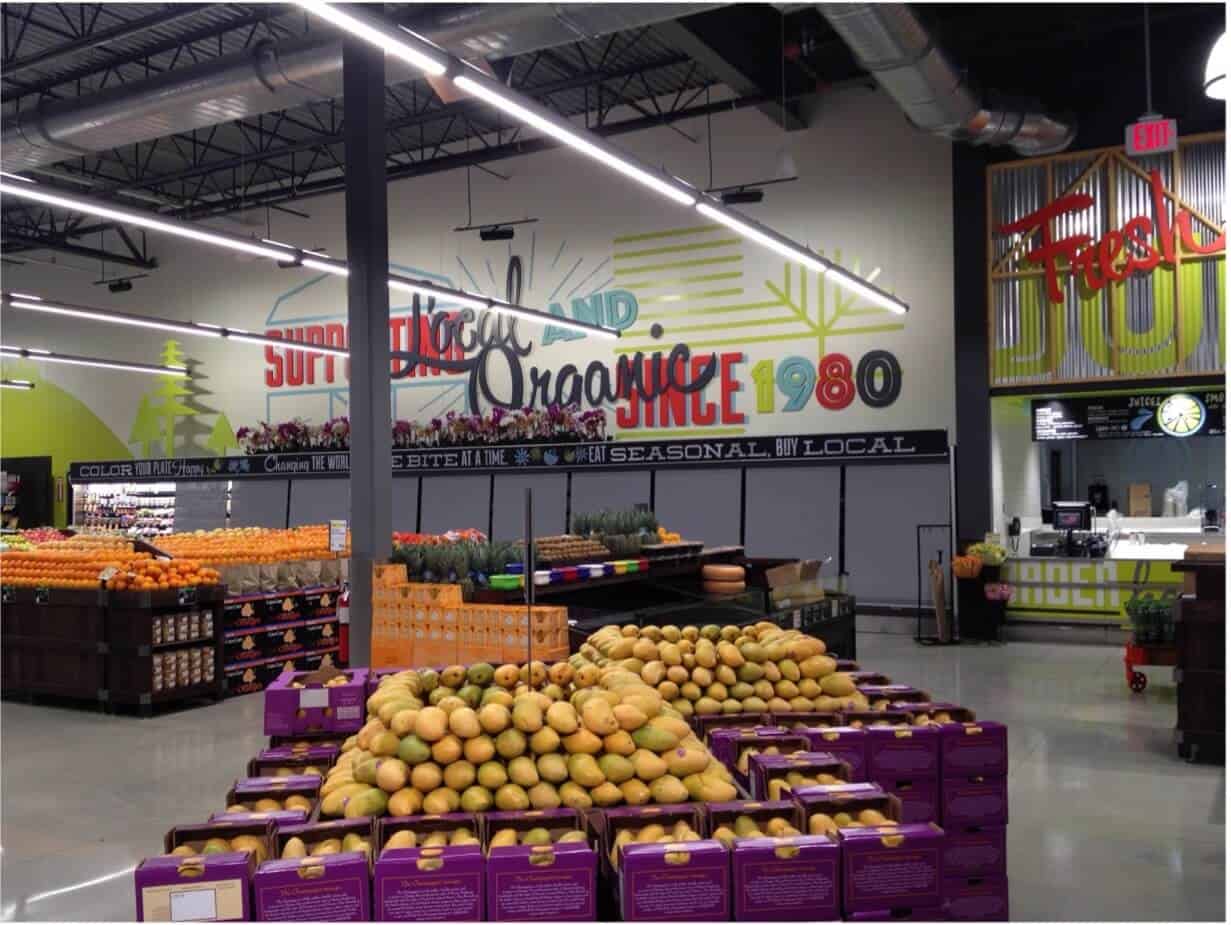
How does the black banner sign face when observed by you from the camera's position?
facing the viewer

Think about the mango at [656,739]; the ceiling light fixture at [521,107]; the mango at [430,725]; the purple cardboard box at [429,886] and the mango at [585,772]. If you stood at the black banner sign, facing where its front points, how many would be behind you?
0

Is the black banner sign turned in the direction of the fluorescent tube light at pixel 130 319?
no

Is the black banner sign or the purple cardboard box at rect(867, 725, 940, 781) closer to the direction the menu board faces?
the purple cardboard box

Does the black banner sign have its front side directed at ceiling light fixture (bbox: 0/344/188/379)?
no

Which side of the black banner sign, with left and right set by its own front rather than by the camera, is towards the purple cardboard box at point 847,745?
front

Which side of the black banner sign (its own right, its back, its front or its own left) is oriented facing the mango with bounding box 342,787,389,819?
front

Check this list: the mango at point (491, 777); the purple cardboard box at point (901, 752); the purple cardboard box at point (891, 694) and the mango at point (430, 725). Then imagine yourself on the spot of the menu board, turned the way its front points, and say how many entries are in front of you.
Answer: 4

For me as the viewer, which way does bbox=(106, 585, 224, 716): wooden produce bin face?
facing the viewer and to the right of the viewer

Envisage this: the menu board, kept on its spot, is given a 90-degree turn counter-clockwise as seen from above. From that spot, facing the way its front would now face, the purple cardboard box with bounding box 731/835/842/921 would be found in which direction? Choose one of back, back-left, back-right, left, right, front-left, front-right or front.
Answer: right

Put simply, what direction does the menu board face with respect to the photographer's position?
facing the viewer

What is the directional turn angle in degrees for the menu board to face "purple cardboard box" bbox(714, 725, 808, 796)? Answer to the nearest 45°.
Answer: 0° — it already faces it

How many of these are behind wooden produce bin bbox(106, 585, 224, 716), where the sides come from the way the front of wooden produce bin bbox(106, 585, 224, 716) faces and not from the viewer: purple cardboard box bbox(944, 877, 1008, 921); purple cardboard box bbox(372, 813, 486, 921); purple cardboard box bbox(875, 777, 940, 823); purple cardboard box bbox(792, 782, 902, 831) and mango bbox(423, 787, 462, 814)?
0

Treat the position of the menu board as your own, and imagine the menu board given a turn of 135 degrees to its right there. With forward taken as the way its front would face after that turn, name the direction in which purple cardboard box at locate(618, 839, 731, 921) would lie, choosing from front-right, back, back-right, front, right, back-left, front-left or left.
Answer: back-left

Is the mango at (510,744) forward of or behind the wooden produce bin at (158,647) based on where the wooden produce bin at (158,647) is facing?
forward

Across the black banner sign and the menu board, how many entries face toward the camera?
2
